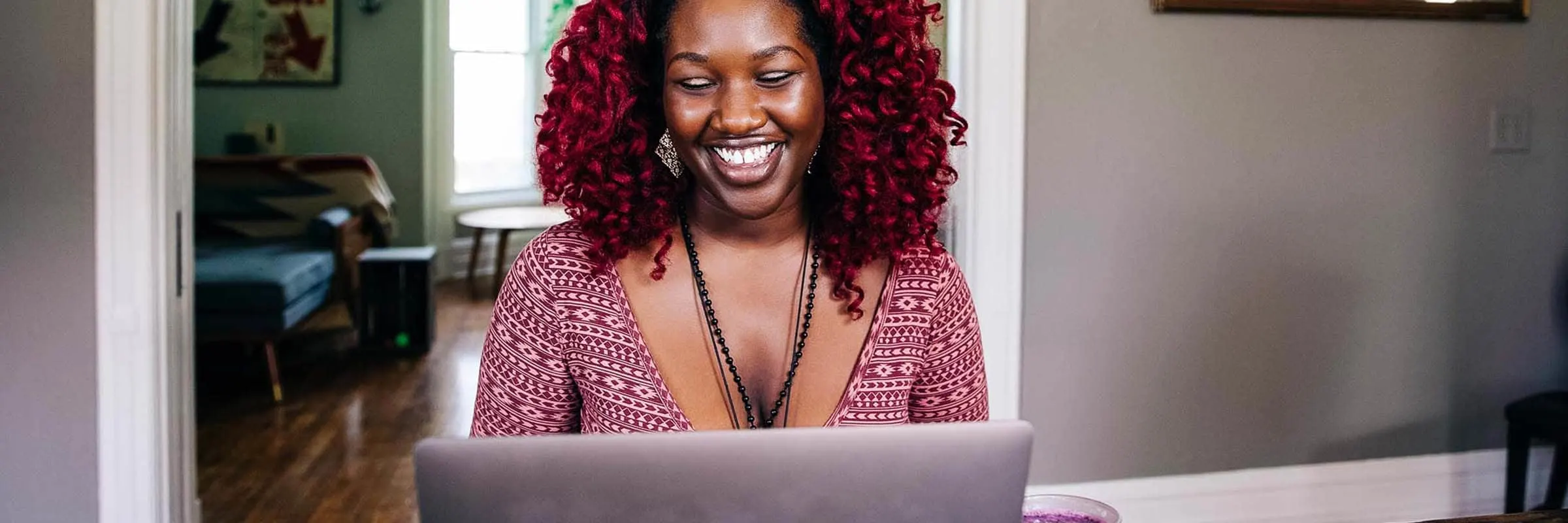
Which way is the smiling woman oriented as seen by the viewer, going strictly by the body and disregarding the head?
toward the camera

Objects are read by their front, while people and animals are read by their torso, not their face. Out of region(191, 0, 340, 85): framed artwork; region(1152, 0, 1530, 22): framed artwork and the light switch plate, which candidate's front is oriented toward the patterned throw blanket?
region(191, 0, 340, 85): framed artwork

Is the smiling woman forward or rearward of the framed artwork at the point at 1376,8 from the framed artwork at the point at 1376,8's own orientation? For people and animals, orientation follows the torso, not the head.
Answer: forward

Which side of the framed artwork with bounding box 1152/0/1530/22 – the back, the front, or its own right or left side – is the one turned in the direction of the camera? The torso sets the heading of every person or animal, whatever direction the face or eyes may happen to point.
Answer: front

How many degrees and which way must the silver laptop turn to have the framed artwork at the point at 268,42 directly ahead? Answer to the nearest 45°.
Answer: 0° — it already faces it

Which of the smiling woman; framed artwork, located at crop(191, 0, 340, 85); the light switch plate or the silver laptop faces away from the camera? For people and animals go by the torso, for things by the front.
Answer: the silver laptop

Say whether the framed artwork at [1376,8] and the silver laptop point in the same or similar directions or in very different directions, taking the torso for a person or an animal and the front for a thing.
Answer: very different directions

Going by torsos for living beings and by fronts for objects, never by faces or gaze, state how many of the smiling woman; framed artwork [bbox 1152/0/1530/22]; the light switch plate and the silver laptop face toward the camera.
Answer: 3

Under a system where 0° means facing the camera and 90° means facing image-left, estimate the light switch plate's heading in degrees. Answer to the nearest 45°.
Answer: approximately 0°

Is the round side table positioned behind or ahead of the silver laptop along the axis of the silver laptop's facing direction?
ahead

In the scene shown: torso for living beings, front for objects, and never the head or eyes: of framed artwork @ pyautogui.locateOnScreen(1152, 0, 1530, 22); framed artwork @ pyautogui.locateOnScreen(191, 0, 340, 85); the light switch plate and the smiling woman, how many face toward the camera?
4

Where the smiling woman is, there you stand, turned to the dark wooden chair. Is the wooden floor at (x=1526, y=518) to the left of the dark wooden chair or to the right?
right

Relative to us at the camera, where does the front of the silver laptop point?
facing away from the viewer

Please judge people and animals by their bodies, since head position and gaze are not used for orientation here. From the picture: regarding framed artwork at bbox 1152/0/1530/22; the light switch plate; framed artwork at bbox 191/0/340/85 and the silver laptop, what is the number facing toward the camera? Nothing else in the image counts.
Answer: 3

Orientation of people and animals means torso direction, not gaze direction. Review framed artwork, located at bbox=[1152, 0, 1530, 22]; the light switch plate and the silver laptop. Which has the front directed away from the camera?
the silver laptop
